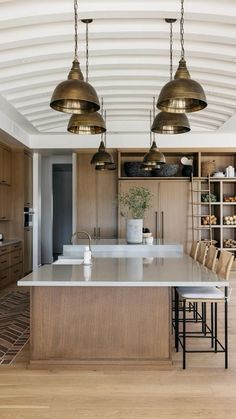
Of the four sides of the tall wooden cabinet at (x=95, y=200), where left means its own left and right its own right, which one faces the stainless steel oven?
right

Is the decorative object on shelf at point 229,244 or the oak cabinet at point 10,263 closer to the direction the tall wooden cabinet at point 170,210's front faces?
the oak cabinet

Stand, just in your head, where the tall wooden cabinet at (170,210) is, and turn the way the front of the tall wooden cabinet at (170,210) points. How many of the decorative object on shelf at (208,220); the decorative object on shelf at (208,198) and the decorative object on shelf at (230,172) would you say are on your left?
3

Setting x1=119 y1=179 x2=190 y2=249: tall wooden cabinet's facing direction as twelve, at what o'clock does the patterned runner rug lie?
The patterned runner rug is roughly at 1 o'clock from the tall wooden cabinet.

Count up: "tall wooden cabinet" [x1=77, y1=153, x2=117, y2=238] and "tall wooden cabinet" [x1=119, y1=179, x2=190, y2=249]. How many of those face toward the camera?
2

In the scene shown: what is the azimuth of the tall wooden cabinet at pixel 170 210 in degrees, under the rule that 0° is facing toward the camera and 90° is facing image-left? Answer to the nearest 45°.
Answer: approximately 0°

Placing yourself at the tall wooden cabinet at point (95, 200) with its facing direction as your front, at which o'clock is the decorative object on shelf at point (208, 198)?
The decorative object on shelf is roughly at 9 o'clock from the tall wooden cabinet.

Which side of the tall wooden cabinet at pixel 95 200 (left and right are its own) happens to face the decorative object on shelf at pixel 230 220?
left
